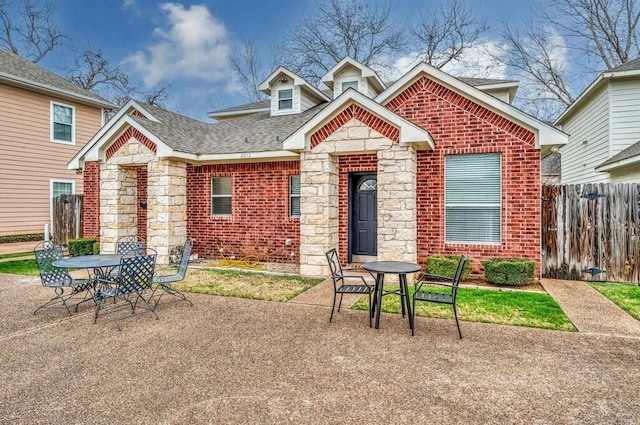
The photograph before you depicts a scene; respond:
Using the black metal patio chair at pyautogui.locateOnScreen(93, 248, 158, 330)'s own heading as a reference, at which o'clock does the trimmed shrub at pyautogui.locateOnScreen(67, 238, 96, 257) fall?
The trimmed shrub is roughly at 1 o'clock from the black metal patio chair.

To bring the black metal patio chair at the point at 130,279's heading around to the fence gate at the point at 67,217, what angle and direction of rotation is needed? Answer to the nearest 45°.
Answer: approximately 45° to its right

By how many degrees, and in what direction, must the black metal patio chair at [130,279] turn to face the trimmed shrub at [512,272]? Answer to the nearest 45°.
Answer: approximately 135° to its right

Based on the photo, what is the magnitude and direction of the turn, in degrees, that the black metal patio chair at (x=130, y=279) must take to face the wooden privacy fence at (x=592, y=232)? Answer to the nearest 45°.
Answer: approximately 135° to its right

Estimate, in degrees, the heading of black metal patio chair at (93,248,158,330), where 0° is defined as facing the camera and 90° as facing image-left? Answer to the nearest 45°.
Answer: approximately 135°

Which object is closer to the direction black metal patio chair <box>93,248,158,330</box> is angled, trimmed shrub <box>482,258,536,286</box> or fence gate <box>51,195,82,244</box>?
the fence gate

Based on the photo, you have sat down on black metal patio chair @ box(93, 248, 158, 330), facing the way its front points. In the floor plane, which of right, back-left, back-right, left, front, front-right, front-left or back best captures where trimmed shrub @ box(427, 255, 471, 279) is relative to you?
back-right

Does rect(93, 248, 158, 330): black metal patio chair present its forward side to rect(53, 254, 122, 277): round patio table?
yes

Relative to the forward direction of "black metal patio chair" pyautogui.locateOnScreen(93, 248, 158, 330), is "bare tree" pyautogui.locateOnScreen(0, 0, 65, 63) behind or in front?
in front

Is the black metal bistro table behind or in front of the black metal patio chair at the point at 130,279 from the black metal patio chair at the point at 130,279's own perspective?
behind
